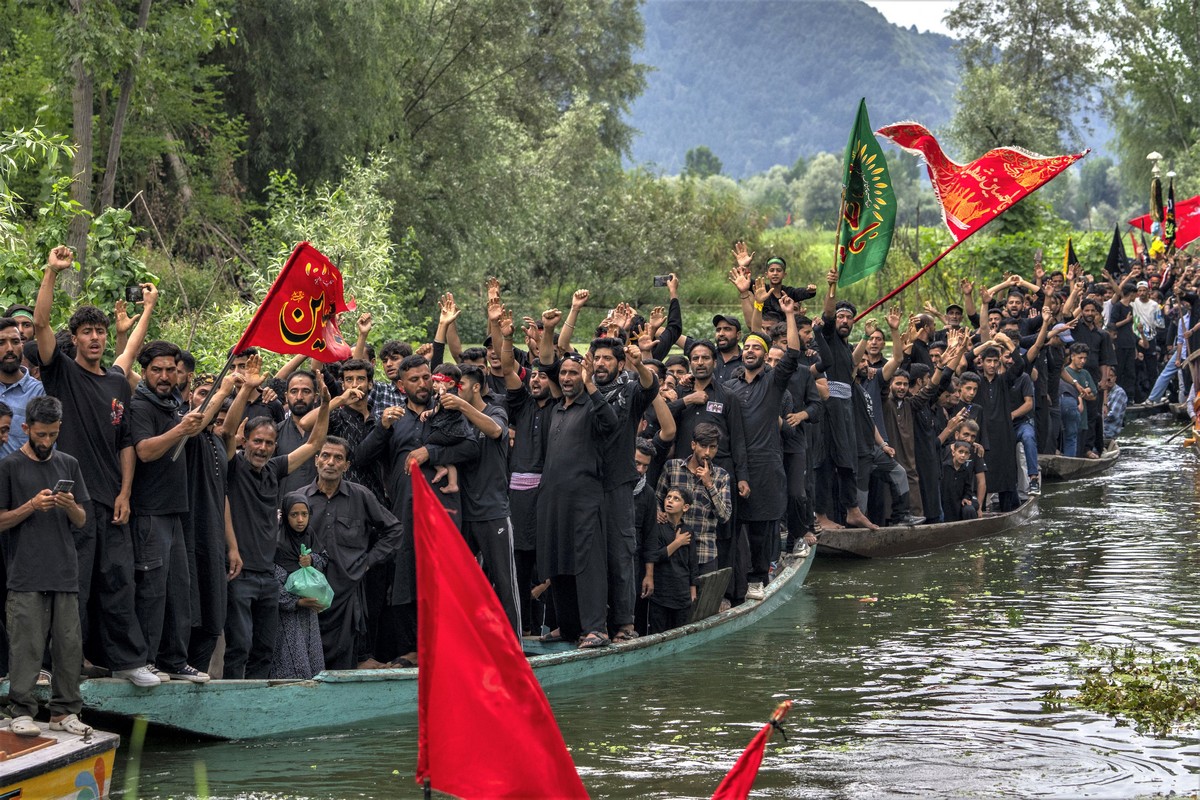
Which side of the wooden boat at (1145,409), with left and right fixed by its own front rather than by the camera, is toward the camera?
right

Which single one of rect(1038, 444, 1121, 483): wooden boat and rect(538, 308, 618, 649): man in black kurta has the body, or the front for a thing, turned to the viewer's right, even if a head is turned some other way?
the wooden boat

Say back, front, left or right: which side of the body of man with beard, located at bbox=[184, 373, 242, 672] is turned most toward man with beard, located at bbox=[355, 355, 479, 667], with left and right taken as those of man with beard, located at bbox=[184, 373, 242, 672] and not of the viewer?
left

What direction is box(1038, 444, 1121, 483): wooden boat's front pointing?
to the viewer's right
